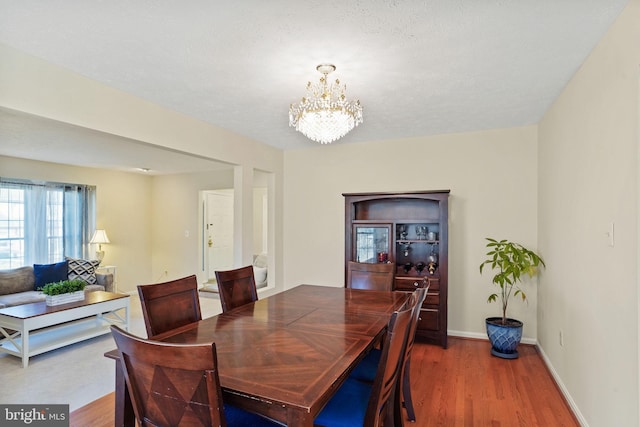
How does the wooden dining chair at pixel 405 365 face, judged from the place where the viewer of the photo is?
facing to the left of the viewer

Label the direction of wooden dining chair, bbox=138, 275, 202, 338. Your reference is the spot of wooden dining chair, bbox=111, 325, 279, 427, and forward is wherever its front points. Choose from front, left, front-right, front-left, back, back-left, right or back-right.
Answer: front-left

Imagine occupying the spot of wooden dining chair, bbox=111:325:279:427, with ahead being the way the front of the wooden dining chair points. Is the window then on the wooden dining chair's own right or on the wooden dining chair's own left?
on the wooden dining chair's own left

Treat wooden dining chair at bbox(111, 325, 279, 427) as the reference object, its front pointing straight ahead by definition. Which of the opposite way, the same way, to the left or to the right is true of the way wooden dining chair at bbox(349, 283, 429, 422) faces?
to the left

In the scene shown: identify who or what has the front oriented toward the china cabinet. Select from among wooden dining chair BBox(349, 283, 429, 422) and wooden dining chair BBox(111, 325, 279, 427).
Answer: wooden dining chair BBox(111, 325, 279, 427)

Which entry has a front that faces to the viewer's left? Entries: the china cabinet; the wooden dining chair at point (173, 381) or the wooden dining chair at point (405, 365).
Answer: the wooden dining chair at point (405, 365)

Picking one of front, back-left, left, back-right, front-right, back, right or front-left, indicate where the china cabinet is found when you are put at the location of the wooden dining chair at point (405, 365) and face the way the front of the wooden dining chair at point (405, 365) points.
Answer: right

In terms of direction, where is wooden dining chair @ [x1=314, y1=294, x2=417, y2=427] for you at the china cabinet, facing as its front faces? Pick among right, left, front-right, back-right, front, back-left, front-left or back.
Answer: front

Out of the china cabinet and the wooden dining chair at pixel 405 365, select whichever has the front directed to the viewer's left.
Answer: the wooden dining chair

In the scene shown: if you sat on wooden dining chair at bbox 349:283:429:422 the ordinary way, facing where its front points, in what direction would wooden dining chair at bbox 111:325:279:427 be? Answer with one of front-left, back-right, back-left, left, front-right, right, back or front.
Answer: front-left

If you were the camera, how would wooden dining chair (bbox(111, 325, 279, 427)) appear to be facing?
facing away from the viewer and to the right of the viewer

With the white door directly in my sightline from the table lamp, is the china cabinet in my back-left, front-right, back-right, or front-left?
front-right

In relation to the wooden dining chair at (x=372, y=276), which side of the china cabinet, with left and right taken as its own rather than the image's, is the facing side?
front

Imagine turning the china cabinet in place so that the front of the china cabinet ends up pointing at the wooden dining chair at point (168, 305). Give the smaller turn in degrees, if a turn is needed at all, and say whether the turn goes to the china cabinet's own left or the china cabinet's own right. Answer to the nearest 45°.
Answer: approximately 45° to the china cabinet's own right

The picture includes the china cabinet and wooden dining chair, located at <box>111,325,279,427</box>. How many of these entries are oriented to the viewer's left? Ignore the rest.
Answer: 0

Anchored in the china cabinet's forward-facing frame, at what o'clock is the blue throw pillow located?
The blue throw pillow is roughly at 3 o'clock from the china cabinet.

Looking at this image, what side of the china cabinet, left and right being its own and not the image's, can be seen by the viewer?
front

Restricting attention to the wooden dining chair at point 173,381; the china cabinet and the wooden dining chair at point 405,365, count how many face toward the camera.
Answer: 1

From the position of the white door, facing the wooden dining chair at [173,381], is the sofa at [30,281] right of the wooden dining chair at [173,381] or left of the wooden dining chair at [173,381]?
right
